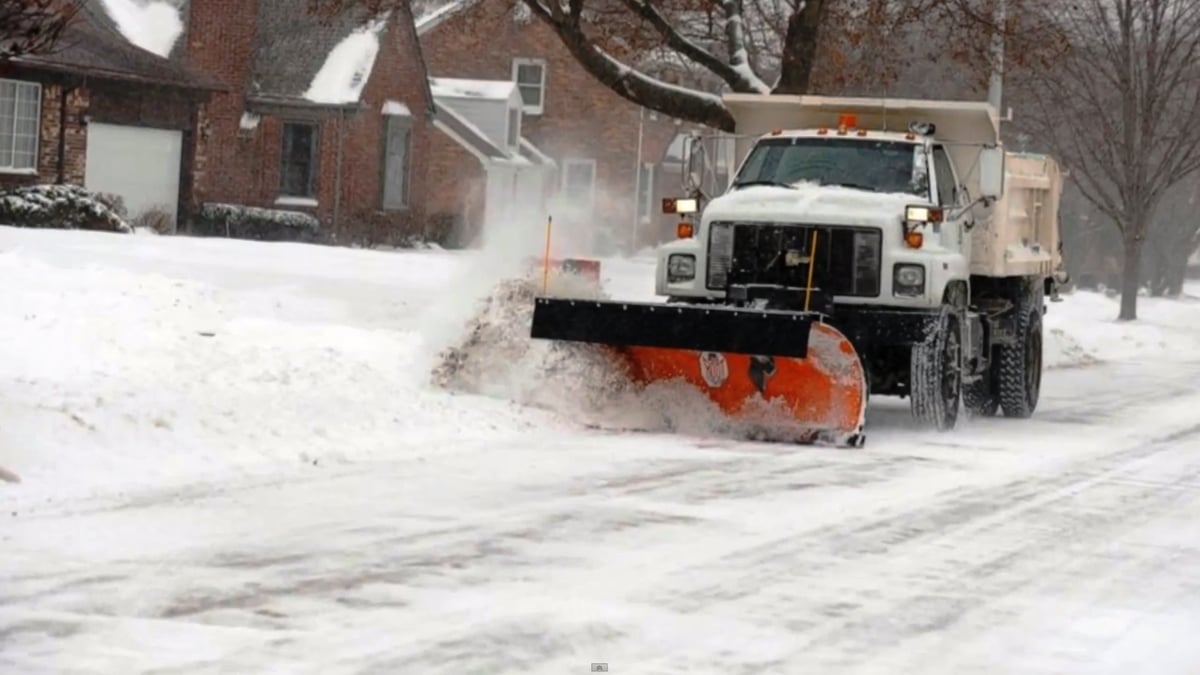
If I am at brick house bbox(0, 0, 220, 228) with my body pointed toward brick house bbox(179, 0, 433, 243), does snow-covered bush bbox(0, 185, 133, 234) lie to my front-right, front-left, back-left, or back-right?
back-right

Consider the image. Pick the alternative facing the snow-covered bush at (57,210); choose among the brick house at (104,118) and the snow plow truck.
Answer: the brick house

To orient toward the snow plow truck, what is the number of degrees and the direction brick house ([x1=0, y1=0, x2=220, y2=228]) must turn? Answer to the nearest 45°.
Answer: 0° — it already faces it

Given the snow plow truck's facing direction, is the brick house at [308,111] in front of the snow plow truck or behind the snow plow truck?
behind

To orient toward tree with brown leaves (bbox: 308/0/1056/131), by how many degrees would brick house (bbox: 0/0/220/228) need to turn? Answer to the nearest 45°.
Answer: approximately 45° to its left

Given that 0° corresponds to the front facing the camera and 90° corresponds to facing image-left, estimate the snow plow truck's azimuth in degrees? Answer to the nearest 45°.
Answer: approximately 0°

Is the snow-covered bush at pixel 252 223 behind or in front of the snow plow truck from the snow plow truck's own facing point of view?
behind

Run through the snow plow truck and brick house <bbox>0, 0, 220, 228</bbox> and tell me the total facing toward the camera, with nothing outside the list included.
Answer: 2

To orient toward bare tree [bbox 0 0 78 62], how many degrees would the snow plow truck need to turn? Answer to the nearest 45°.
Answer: approximately 45° to its right

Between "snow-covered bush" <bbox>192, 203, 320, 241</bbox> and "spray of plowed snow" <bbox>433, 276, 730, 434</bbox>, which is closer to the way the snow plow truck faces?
the spray of plowed snow

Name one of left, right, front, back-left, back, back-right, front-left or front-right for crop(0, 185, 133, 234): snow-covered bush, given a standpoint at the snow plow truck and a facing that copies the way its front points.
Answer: back-right

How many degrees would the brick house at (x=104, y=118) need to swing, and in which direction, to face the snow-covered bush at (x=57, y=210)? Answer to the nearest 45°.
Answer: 0° — it already faces it
